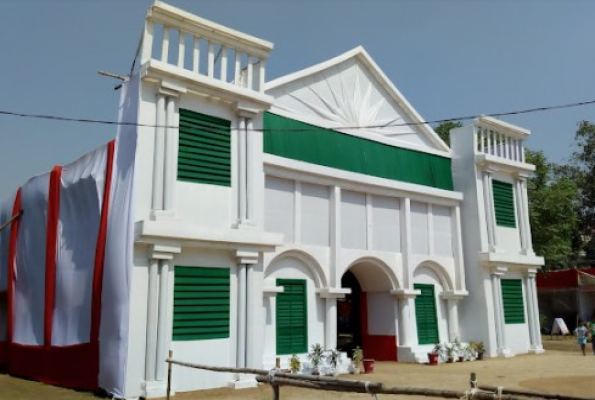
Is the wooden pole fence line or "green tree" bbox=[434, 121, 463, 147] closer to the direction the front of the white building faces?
the wooden pole fence line

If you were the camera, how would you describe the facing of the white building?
facing the viewer and to the right of the viewer

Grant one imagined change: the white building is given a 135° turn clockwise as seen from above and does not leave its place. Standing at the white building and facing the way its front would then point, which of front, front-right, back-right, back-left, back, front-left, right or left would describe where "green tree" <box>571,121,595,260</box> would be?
back-right

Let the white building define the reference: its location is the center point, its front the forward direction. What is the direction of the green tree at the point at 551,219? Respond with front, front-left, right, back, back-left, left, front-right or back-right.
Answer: left

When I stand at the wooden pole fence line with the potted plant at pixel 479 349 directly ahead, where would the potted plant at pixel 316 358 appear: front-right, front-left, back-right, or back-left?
front-left

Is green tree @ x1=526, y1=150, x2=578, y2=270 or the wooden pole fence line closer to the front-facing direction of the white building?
the wooden pole fence line

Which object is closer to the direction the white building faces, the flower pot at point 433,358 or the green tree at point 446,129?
the flower pot

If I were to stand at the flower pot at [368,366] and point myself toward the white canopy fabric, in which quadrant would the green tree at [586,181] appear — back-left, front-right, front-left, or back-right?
back-right

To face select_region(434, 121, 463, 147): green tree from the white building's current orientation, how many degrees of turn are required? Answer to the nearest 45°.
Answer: approximately 90° to its left
